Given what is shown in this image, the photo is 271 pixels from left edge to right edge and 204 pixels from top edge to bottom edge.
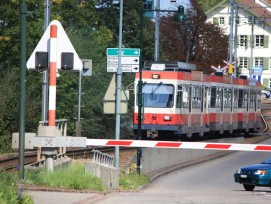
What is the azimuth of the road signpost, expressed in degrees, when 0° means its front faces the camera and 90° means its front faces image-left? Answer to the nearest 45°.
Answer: approximately 0°

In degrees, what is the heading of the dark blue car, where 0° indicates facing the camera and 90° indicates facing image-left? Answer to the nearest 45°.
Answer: approximately 45°
